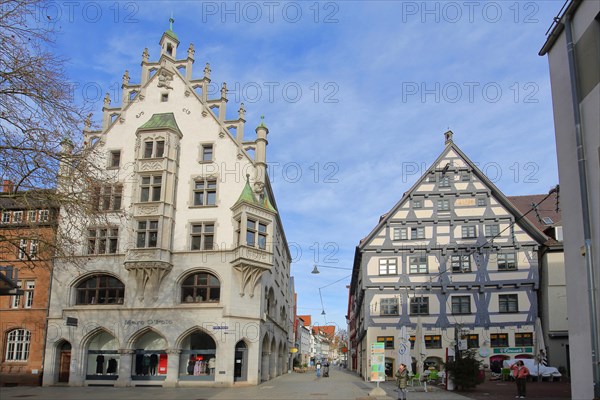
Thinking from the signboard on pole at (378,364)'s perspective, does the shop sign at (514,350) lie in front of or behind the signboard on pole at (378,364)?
behind

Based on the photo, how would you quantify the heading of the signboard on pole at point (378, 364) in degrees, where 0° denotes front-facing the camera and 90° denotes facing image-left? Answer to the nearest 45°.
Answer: approximately 0°

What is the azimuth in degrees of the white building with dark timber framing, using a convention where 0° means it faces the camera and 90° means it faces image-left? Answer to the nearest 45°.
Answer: approximately 0°

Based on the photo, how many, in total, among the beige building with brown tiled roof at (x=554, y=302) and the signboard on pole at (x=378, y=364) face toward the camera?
2
